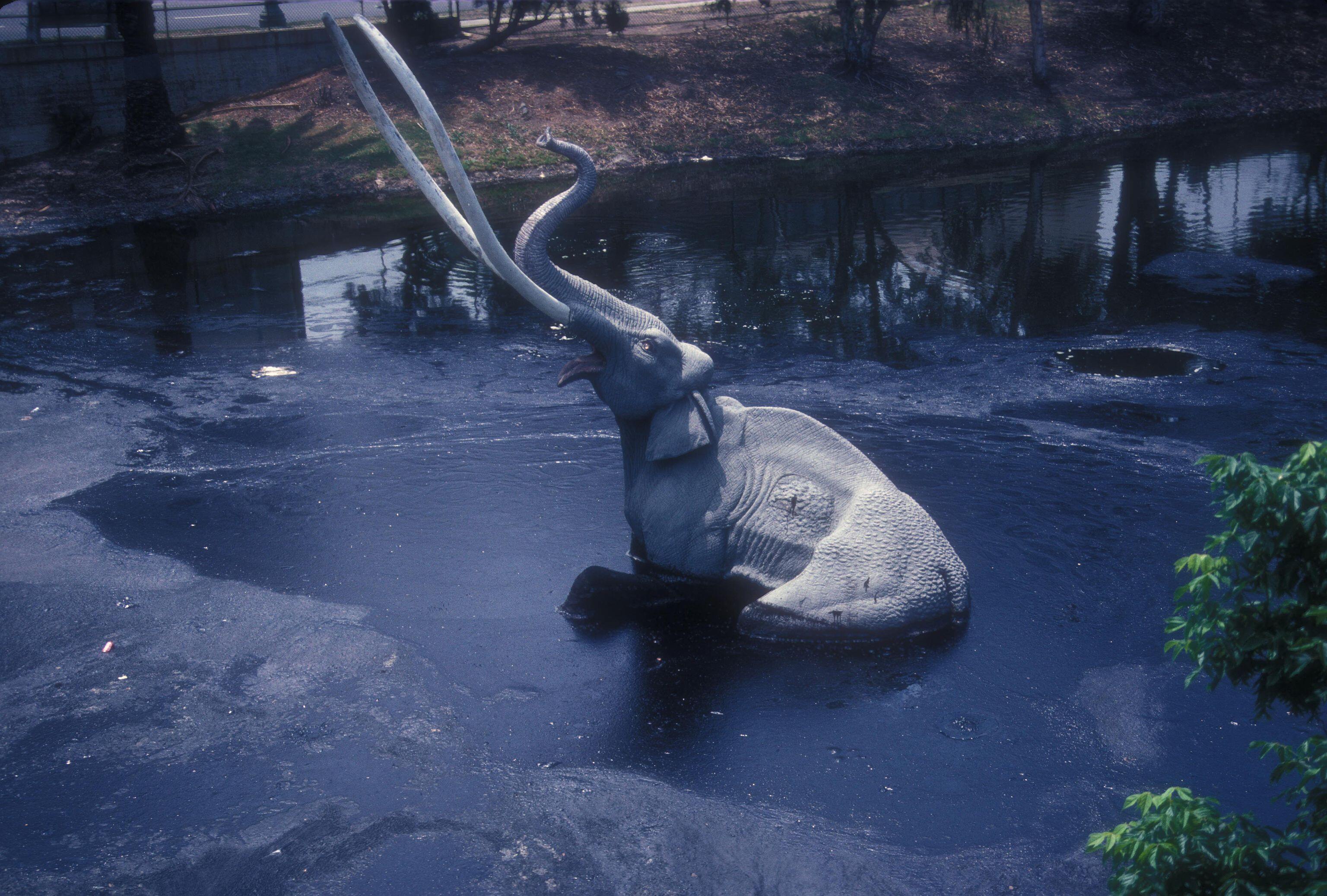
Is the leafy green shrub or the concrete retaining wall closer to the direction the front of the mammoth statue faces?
the concrete retaining wall

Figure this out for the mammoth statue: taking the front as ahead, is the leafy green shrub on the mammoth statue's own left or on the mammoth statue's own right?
on the mammoth statue's own left

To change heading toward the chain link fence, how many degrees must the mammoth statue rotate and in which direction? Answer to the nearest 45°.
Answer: approximately 90° to its right

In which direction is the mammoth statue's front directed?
to the viewer's left
